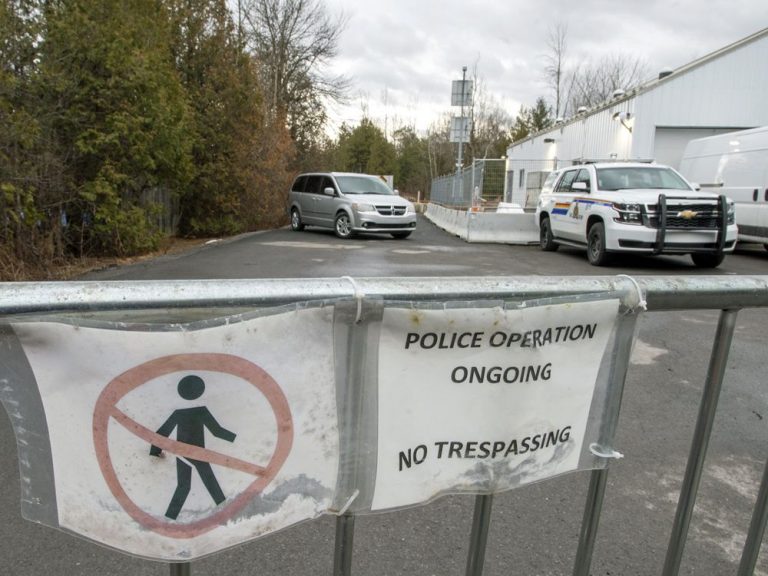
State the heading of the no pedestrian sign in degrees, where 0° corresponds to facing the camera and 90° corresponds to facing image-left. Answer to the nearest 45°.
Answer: approximately 0°

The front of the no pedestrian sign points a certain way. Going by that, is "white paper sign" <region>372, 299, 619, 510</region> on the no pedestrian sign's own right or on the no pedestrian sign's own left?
on the no pedestrian sign's own left

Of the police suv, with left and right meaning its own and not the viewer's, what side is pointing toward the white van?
left

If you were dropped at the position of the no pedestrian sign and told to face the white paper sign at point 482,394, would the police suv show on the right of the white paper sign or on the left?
left

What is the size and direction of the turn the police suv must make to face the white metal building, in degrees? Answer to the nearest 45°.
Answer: approximately 135° to its left

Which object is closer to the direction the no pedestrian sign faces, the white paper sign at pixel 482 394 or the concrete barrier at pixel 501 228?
the white paper sign

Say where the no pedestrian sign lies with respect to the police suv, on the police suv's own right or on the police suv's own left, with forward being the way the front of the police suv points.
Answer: on the police suv's own right

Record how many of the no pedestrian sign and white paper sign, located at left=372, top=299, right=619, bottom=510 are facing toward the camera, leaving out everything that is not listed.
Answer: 2
